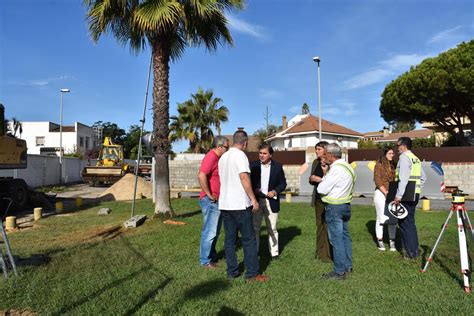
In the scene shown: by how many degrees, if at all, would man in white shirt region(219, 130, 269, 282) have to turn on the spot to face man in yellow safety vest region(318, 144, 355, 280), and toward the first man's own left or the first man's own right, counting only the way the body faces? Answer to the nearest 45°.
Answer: approximately 45° to the first man's own right

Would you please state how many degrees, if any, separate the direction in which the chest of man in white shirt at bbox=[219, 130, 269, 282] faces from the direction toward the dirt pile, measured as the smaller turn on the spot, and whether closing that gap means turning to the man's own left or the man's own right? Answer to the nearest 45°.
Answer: approximately 90° to the man's own left

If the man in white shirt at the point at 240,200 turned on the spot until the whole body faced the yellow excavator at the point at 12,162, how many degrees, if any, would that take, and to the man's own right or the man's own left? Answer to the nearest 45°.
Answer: approximately 90° to the man's own left

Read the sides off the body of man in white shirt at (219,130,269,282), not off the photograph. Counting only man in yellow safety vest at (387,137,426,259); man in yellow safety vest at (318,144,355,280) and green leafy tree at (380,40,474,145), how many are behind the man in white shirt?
0

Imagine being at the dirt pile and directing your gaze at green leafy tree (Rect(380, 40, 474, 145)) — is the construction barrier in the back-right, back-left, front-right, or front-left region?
front-right

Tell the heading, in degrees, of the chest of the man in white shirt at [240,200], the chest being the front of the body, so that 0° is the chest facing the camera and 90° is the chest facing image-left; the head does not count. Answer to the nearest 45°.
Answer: approximately 225°

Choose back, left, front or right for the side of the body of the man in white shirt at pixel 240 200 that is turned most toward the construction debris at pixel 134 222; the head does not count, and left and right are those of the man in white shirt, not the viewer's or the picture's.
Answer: left

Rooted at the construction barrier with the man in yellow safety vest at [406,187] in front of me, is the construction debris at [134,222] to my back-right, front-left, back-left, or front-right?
front-right

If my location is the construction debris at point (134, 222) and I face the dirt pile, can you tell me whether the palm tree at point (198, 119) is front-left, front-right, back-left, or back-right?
front-right

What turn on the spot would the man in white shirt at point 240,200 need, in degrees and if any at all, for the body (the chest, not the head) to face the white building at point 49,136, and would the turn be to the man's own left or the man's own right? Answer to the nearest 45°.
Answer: approximately 90° to the man's own left

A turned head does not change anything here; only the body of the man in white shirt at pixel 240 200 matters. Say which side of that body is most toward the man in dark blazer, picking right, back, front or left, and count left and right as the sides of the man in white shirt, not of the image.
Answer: front

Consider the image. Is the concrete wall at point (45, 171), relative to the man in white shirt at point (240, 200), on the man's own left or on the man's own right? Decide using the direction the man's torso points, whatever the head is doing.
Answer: on the man's own left
